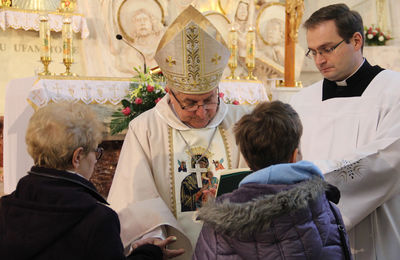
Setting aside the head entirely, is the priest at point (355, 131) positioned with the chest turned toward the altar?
no

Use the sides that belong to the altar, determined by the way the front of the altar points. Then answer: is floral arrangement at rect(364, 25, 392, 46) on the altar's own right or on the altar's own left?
on the altar's own left

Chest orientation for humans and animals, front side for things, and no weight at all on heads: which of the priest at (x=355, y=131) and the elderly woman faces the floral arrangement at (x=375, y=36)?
the elderly woman

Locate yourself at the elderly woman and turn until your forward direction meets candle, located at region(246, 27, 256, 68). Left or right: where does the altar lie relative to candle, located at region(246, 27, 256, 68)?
left

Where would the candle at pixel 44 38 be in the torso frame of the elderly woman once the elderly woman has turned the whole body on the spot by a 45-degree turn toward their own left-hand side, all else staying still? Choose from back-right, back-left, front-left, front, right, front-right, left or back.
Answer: front

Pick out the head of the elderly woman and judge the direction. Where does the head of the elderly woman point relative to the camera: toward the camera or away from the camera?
away from the camera

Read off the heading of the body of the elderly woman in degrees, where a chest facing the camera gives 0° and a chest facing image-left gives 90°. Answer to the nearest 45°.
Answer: approximately 225°

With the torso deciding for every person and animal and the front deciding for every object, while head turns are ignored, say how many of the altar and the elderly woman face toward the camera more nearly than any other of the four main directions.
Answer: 1

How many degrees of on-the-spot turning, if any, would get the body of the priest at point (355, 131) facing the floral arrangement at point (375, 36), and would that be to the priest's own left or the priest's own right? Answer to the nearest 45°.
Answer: approximately 135° to the priest's own right

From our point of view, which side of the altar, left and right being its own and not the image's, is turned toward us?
front

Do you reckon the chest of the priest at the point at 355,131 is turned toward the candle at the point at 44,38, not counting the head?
no

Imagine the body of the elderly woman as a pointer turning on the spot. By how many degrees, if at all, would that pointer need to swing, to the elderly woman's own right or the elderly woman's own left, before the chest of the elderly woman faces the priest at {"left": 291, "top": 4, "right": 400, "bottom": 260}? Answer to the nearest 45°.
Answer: approximately 45° to the elderly woman's own right

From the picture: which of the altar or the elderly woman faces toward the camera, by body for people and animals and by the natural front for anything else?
the altar

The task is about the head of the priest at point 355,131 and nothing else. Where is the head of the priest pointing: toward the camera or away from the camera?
toward the camera

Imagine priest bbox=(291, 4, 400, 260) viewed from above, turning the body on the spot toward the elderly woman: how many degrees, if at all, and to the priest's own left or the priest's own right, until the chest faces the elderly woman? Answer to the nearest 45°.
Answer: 0° — they already face them

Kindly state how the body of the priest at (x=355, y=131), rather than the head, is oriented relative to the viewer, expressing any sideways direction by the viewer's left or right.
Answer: facing the viewer and to the left of the viewer

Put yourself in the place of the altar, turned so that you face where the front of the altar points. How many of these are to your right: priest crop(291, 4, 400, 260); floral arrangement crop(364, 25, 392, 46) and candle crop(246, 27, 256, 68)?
0

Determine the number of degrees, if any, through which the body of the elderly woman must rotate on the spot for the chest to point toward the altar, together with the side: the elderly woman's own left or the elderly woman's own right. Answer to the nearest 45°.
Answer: approximately 45° to the elderly woman's own left

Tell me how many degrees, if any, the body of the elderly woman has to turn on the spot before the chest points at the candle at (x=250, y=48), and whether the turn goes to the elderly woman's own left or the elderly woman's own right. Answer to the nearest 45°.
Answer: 0° — they already face it
